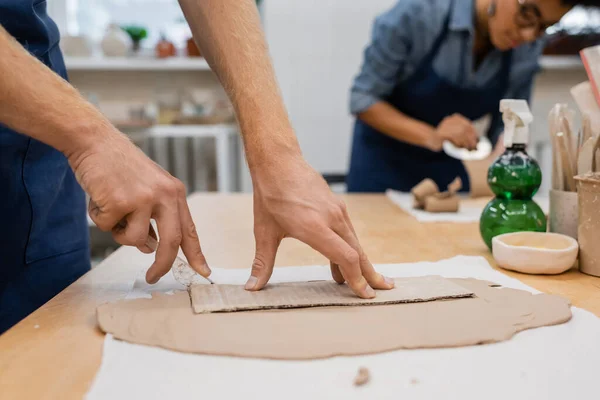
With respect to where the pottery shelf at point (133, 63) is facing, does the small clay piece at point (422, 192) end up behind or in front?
in front

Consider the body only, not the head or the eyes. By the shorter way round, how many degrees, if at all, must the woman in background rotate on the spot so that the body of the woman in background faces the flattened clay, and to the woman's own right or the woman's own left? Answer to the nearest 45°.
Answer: approximately 45° to the woman's own right

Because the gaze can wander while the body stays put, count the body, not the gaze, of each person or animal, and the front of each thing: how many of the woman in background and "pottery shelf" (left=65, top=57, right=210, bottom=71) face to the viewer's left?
0

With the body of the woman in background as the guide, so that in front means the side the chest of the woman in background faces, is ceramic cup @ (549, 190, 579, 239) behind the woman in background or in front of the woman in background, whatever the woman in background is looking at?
in front

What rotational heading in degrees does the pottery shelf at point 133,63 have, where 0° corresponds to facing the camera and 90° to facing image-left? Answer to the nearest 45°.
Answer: approximately 0°
